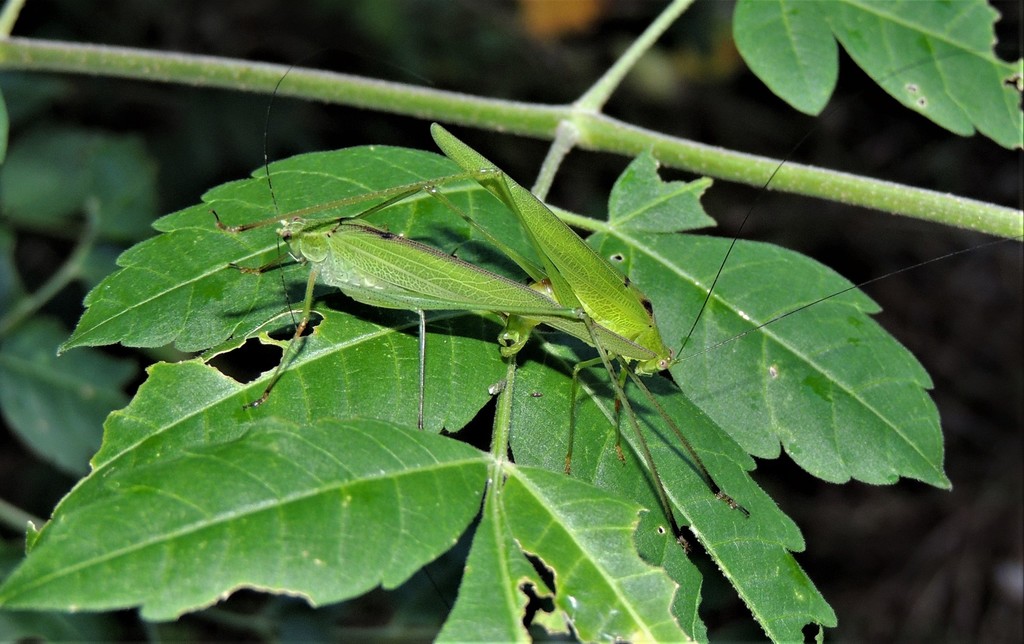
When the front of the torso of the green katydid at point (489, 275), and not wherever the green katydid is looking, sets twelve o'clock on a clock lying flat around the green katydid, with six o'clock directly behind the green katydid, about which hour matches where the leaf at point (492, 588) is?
The leaf is roughly at 9 o'clock from the green katydid.

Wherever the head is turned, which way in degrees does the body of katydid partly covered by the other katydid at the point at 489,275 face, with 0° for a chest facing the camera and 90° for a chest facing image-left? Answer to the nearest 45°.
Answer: approximately 90°

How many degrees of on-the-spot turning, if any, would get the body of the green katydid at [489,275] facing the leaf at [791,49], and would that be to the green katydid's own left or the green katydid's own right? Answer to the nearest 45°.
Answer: approximately 135° to the green katydid's own right

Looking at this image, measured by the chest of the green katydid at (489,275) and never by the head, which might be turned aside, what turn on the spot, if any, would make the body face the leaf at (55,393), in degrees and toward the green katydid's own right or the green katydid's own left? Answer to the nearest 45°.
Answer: approximately 45° to the green katydid's own right

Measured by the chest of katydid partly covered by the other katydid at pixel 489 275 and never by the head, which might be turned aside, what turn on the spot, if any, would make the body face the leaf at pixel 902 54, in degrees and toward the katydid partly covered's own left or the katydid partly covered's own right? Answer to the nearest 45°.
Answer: approximately 135° to the katydid partly covered's own right

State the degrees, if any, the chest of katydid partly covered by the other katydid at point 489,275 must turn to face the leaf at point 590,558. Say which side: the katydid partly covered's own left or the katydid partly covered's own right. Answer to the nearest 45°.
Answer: approximately 90° to the katydid partly covered's own left
